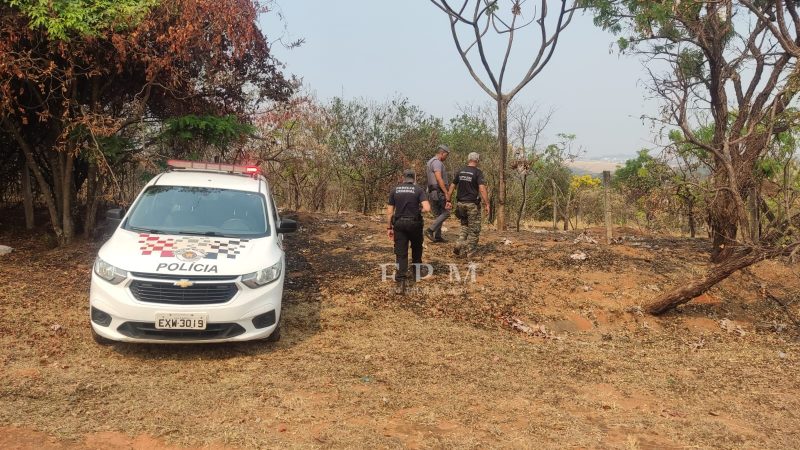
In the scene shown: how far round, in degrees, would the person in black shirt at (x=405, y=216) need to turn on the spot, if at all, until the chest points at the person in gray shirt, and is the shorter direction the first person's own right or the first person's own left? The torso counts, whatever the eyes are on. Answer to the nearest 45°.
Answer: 0° — they already face them

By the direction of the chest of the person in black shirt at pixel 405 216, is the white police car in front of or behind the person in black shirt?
behind

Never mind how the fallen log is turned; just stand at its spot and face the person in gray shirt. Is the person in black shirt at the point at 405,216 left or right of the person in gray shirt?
left

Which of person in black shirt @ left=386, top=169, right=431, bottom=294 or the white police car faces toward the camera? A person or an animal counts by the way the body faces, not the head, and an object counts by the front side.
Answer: the white police car

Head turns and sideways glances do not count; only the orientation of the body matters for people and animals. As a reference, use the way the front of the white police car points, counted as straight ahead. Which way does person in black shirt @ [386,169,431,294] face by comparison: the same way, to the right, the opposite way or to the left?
the opposite way

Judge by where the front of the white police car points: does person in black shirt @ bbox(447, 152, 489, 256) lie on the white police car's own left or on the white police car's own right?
on the white police car's own left

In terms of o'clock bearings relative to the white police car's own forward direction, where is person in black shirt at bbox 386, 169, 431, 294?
The person in black shirt is roughly at 8 o'clock from the white police car.

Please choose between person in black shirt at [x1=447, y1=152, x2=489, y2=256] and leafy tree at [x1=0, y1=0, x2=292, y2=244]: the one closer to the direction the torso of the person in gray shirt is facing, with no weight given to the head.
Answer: the person in black shirt

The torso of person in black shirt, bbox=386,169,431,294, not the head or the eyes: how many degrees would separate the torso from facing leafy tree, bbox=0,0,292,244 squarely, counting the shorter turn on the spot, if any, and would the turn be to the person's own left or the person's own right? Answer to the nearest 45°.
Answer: approximately 90° to the person's own left

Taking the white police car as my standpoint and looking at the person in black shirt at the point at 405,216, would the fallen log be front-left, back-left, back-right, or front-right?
front-right

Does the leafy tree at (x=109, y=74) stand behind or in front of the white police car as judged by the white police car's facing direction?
behind

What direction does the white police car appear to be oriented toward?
toward the camera

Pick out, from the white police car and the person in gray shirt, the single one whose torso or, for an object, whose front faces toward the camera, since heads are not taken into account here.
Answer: the white police car

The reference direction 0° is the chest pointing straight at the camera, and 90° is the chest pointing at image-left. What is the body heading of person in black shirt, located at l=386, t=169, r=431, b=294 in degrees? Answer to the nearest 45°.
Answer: approximately 180°

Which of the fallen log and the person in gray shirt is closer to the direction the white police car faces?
the fallen log
